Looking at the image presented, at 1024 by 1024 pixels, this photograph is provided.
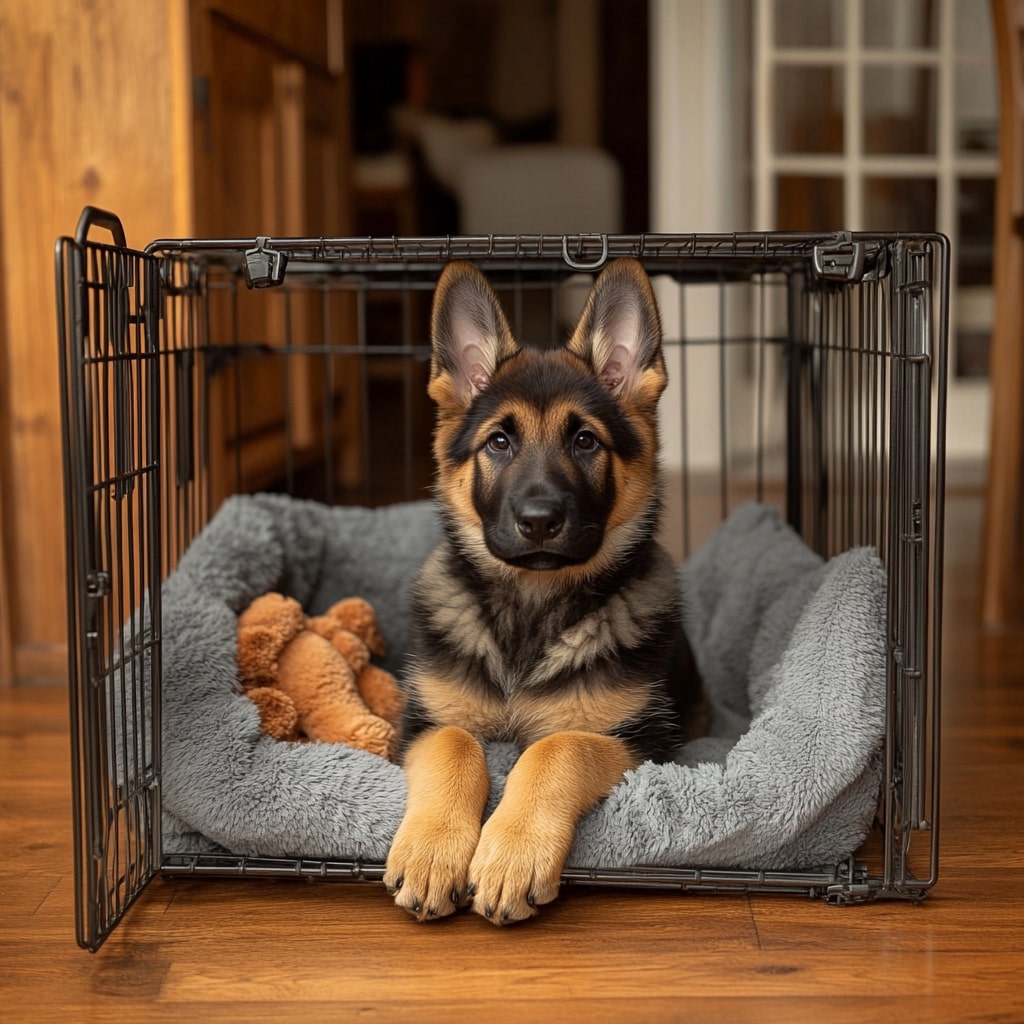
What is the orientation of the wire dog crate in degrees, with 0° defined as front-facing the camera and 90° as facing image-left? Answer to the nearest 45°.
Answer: approximately 0°

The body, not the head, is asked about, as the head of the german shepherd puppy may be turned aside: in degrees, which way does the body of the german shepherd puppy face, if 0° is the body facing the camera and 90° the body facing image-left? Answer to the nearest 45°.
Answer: approximately 0°
